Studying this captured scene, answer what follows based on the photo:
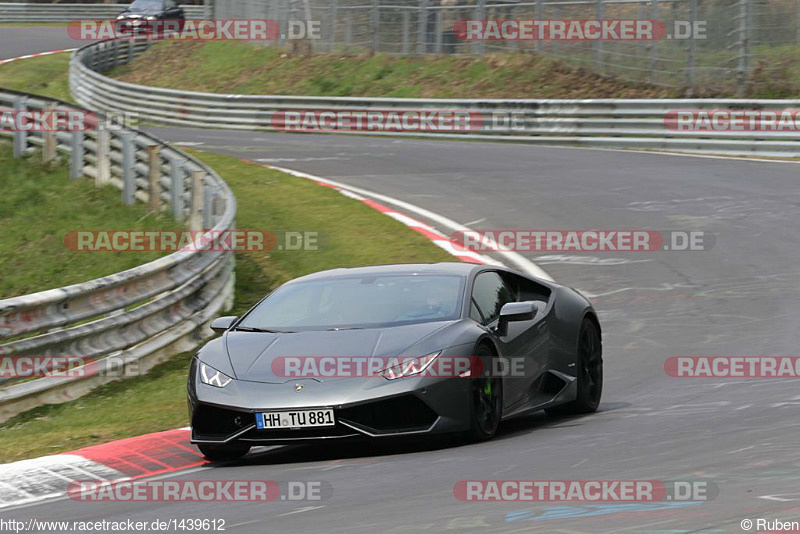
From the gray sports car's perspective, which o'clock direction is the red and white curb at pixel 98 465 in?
The red and white curb is roughly at 1 o'clock from the gray sports car.

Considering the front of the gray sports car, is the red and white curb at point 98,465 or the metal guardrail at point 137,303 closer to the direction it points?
the red and white curb

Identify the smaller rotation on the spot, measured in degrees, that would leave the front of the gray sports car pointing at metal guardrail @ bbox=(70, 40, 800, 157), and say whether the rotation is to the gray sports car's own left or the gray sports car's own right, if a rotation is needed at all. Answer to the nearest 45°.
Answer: approximately 135° to the gray sports car's own right

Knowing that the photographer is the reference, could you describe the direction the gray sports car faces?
facing the viewer and to the left of the viewer

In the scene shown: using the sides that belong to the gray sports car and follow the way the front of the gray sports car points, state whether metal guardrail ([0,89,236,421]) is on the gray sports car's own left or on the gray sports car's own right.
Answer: on the gray sports car's own right
